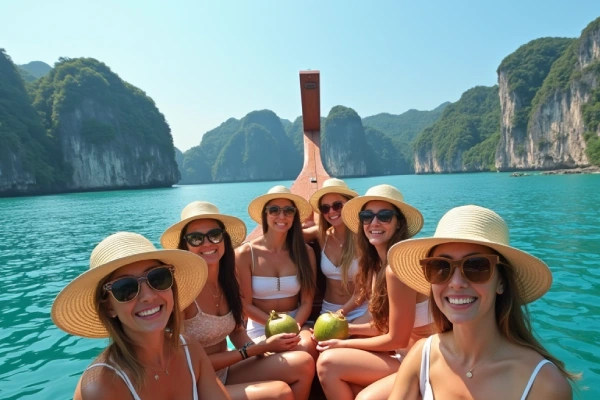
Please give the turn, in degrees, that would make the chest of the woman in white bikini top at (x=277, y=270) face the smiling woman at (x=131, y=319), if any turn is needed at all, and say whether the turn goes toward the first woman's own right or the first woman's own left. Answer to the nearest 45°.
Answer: approximately 45° to the first woman's own right

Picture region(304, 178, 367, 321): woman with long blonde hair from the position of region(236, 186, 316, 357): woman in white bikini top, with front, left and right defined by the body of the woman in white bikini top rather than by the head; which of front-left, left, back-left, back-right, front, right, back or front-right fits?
left

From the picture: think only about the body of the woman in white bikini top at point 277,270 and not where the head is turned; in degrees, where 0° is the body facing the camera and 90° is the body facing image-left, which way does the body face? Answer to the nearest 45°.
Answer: approximately 0°

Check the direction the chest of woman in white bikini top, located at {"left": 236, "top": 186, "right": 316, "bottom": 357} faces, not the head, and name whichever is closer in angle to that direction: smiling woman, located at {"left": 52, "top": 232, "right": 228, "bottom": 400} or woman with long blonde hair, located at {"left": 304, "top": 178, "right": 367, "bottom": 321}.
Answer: the smiling woman

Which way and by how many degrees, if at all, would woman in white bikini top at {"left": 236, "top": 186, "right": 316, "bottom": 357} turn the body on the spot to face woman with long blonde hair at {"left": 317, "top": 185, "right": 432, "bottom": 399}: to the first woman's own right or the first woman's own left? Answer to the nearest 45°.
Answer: approximately 45° to the first woman's own left
